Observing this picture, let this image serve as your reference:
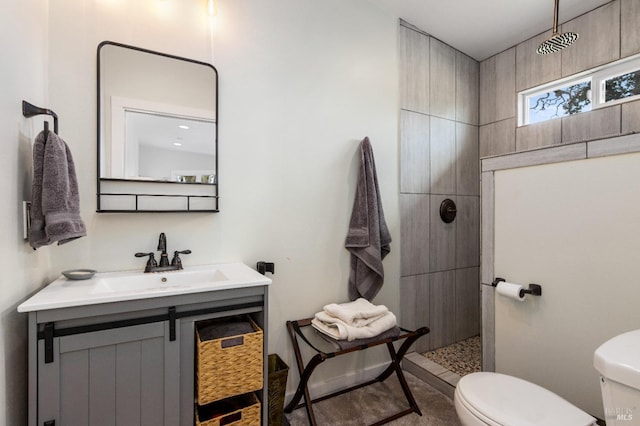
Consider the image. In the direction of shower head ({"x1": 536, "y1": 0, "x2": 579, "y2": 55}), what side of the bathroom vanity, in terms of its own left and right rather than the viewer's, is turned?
left

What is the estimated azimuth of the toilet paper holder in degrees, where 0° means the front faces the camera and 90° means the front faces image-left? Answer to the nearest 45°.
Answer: approximately 45°

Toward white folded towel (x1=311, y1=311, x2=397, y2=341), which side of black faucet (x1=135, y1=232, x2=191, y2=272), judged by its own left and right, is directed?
left
